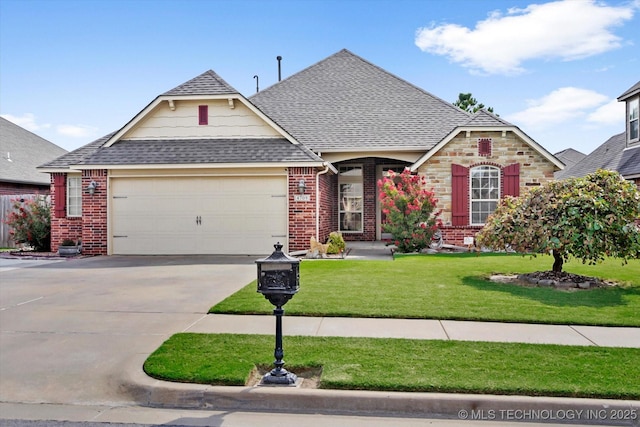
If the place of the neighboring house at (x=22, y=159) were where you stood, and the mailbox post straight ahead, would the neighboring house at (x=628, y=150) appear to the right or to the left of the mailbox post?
left

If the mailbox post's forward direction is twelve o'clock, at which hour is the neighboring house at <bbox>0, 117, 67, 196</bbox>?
The neighboring house is roughly at 5 o'clock from the mailbox post.

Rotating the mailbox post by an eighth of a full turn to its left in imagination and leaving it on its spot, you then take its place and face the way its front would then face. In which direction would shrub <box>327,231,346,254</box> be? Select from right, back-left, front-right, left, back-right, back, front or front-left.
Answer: back-left

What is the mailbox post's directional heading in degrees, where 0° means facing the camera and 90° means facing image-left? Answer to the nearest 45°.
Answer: approximately 0°

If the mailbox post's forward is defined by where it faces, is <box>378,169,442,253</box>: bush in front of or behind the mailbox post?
behind

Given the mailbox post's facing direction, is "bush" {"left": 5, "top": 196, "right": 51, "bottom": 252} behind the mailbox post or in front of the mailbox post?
behind

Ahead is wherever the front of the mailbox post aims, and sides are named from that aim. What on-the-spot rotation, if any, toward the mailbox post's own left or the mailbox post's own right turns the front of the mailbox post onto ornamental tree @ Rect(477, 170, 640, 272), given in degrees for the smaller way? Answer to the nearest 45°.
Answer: approximately 135° to the mailbox post's own left

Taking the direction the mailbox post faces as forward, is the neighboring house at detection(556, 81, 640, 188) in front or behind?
behind
